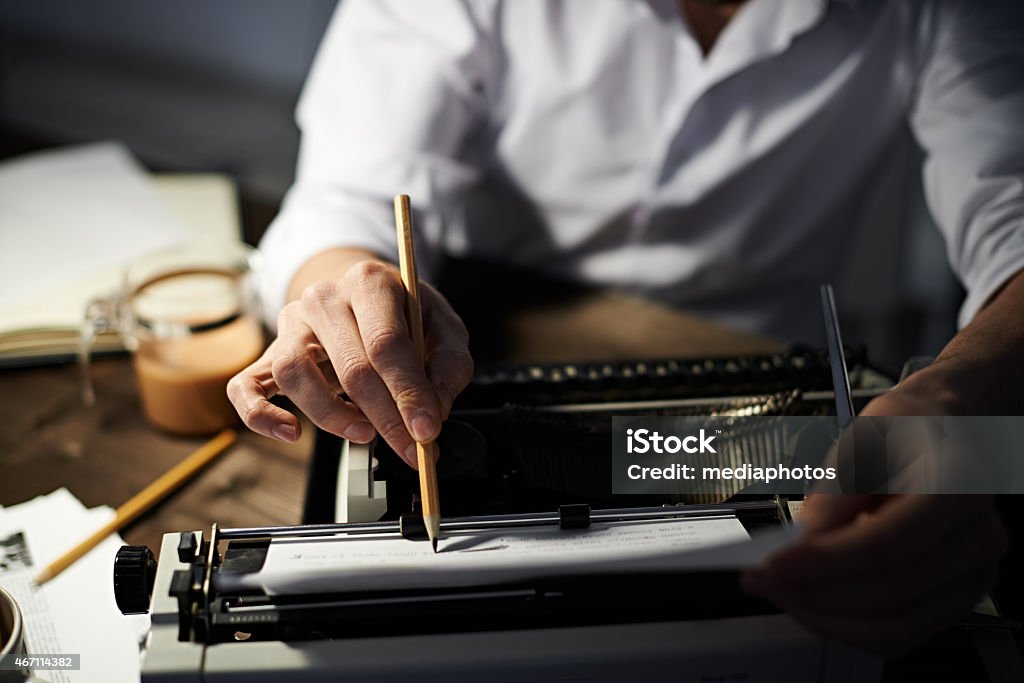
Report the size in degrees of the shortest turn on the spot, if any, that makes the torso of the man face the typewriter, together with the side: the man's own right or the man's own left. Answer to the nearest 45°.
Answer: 0° — they already face it

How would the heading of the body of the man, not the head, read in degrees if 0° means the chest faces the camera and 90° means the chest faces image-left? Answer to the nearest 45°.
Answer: approximately 0°

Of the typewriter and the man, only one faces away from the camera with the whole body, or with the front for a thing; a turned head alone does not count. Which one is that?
the typewriter

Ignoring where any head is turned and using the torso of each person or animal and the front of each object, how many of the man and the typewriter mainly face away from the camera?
1

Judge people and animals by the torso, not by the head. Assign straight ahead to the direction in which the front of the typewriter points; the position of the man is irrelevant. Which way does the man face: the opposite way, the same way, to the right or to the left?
the opposite way

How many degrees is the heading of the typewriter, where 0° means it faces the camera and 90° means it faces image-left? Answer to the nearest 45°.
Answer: approximately 180°

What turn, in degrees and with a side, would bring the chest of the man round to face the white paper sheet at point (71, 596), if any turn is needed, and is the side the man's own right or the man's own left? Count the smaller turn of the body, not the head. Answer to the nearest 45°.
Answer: approximately 45° to the man's own right

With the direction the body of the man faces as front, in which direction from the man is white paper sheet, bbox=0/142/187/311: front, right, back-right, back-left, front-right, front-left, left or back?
right
